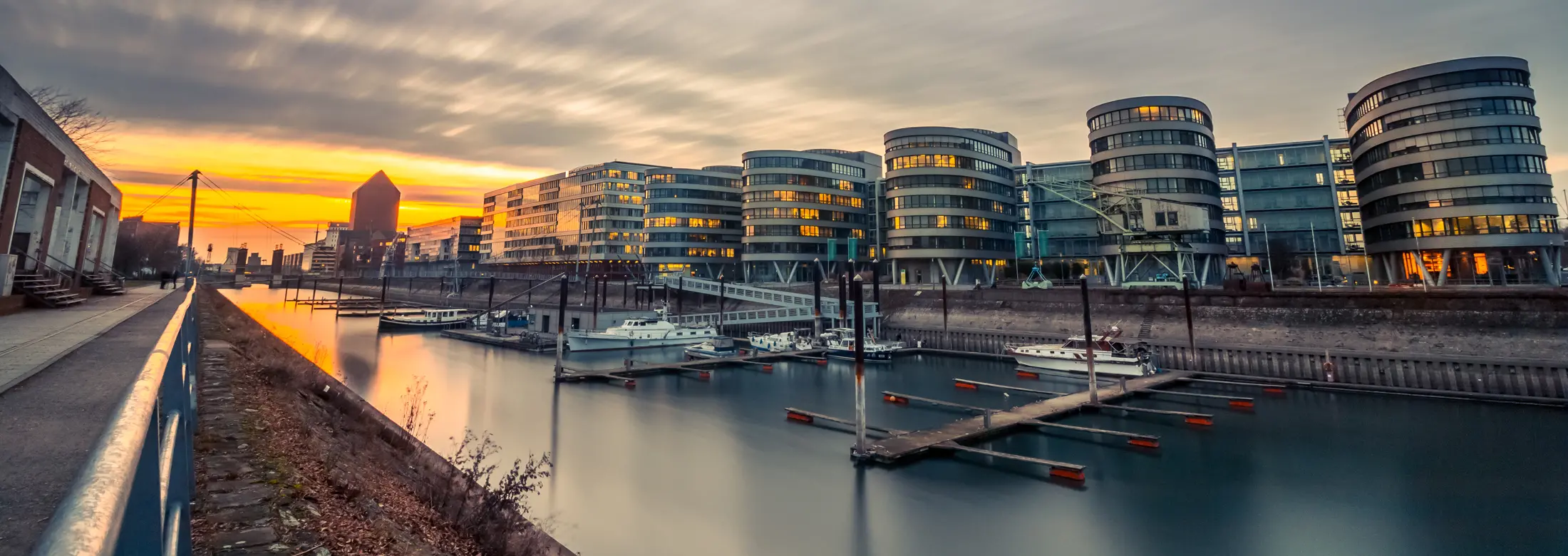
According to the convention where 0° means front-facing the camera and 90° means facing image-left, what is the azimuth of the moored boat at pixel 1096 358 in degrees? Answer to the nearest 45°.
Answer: approximately 90°

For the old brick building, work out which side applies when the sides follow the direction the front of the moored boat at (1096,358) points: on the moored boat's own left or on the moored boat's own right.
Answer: on the moored boat's own left

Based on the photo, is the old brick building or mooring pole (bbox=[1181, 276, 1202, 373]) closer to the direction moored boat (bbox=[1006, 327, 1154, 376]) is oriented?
the old brick building

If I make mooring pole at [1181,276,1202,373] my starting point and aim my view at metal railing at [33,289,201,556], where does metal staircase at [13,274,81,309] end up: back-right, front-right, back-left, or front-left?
front-right

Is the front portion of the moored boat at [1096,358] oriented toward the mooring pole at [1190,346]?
no

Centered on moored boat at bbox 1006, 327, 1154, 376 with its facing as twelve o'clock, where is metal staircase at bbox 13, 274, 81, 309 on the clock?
The metal staircase is roughly at 10 o'clock from the moored boat.

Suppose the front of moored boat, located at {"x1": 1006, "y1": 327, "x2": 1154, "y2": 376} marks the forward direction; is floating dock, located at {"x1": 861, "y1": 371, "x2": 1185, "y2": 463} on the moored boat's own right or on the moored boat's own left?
on the moored boat's own left

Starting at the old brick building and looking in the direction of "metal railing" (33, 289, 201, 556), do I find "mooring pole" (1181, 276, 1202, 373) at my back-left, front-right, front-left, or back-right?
front-left

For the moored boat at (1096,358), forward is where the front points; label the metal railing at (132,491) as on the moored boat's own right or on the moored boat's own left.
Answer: on the moored boat's own left

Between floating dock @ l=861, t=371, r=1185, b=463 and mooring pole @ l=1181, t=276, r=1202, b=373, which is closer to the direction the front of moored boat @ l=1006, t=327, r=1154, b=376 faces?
the floating dock
